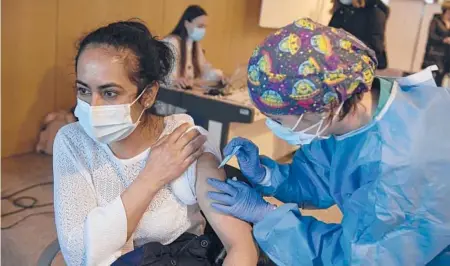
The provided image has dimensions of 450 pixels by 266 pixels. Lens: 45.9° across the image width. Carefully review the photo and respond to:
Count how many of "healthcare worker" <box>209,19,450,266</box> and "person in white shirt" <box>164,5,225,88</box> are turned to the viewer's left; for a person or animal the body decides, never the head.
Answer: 1

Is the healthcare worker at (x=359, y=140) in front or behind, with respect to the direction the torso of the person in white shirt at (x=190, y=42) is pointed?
in front

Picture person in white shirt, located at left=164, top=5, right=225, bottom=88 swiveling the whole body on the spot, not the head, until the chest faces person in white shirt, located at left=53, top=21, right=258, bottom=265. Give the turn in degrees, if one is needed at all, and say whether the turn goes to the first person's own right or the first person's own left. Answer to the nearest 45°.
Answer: approximately 45° to the first person's own right

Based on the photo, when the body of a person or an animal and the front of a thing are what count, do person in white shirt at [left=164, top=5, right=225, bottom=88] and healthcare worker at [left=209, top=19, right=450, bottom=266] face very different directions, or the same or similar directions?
very different directions

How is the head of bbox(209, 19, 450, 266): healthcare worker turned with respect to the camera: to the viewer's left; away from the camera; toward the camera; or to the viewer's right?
to the viewer's left

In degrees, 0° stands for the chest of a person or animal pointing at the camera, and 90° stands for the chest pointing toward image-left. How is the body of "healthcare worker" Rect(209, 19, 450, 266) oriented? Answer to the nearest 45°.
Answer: approximately 90°

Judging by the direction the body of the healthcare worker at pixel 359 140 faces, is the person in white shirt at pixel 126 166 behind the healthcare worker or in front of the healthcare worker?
in front

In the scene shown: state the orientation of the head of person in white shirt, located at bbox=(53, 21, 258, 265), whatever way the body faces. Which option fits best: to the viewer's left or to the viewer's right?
to the viewer's left

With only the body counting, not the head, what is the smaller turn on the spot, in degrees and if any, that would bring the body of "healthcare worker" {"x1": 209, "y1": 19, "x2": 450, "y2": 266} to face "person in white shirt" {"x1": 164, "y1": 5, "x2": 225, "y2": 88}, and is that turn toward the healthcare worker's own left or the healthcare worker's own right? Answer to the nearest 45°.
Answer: approximately 45° to the healthcare worker's own right

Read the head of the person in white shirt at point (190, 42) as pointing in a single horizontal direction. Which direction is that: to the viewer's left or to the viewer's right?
to the viewer's right
